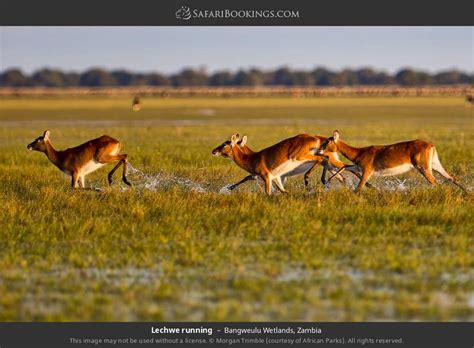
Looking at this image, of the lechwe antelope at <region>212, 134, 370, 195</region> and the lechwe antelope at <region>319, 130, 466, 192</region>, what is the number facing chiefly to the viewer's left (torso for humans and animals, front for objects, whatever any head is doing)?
2

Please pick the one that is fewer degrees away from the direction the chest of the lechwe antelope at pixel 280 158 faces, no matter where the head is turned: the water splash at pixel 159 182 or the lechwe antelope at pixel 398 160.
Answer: the water splash

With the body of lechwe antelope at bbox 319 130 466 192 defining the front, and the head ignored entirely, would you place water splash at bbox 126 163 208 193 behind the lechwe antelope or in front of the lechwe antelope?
in front

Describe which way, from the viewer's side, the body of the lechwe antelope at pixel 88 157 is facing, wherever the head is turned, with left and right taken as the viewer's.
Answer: facing to the left of the viewer

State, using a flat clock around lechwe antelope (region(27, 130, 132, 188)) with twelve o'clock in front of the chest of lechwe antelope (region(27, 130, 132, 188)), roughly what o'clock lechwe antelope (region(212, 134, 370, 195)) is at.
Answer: lechwe antelope (region(212, 134, 370, 195)) is roughly at 7 o'clock from lechwe antelope (region(27, 130, 132, 188)).

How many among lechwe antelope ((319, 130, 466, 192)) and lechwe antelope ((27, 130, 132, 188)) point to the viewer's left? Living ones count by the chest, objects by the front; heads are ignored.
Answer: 2

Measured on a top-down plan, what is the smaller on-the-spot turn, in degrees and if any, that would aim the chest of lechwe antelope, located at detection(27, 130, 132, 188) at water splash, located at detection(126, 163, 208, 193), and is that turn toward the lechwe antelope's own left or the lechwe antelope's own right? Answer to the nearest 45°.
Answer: approximately 135° to the lechwe antelope's own right

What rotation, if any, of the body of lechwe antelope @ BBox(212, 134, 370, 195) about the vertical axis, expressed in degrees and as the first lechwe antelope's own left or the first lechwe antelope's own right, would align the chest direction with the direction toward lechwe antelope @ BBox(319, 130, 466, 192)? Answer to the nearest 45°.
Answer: approximately 180°

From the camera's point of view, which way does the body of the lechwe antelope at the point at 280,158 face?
to the viewer's left

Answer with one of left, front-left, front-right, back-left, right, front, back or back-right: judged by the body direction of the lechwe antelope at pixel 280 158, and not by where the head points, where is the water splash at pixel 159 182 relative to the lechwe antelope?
front-right

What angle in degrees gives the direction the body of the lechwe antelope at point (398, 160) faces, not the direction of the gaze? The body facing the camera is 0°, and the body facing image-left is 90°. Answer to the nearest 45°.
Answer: approximately 90°
